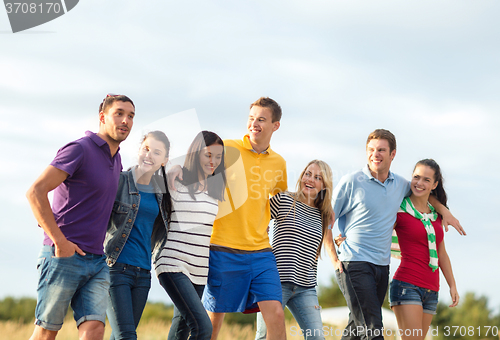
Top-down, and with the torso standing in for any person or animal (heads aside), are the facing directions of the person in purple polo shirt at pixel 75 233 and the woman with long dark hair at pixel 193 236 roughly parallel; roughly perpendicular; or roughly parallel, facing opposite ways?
roughly parallel

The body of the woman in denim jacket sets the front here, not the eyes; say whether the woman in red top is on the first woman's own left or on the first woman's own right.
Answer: on the first woman's own left

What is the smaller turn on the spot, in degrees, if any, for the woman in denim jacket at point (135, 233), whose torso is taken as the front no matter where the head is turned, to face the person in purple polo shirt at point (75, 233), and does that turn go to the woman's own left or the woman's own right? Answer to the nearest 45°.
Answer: approximately 45° to the woman's own right

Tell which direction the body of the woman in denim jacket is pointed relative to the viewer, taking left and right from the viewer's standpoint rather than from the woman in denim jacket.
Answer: facing the viewer

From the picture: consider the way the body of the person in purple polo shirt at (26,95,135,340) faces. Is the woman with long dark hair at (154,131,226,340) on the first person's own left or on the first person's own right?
on the first person's own left

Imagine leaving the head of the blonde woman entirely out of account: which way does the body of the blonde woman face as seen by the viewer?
toward the camera

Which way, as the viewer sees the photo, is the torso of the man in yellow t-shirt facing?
toward the camera

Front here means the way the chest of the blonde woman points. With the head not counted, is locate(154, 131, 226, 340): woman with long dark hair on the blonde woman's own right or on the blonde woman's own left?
on the blonde woman's own right

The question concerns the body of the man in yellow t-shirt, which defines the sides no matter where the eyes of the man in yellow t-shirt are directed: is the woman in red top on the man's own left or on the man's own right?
on the man's own left

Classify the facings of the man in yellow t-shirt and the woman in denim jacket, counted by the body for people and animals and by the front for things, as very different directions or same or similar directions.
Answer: same or similar directions

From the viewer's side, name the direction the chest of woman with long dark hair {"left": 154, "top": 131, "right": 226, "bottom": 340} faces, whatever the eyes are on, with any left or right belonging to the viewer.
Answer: facing the viewer and to the right of the viewer

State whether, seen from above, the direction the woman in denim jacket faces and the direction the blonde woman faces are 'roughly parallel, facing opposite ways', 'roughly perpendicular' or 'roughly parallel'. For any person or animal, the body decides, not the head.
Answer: roughly parallel

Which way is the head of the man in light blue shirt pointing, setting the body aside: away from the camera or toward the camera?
toward the camera

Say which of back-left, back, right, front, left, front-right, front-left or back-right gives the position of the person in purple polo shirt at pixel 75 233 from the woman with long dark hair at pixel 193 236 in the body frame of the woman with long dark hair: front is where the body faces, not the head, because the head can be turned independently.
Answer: right
